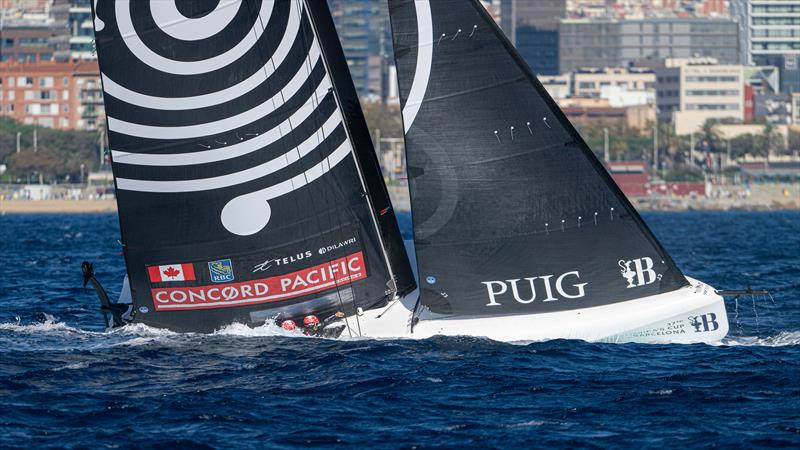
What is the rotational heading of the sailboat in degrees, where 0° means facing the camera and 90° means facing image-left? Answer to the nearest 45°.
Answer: approximately 270°
